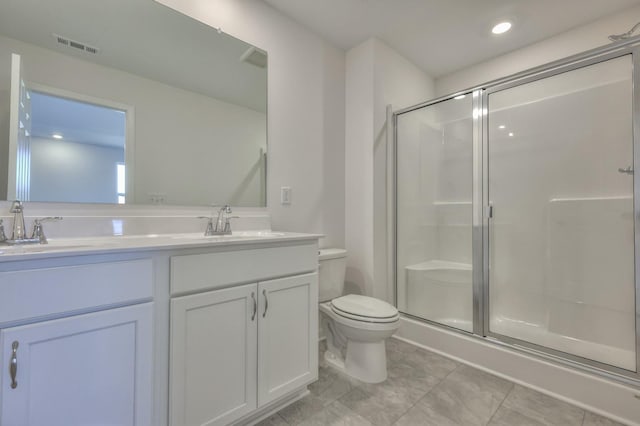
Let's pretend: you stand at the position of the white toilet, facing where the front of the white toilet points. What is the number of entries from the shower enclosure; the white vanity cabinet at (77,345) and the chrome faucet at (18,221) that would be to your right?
2

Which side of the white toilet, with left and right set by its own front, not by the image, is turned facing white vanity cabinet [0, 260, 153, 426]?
right

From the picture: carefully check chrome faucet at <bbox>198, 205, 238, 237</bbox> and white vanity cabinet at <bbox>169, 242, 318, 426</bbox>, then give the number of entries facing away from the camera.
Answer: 0

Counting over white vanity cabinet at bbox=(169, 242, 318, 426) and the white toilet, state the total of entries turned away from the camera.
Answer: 0

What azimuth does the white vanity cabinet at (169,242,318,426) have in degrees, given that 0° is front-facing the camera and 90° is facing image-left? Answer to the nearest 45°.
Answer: approximately 315°

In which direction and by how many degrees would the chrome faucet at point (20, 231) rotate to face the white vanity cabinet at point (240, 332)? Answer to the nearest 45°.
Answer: approximately 45° to its left

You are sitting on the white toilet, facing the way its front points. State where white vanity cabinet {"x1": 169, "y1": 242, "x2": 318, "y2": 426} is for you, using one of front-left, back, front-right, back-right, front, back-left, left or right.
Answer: right
